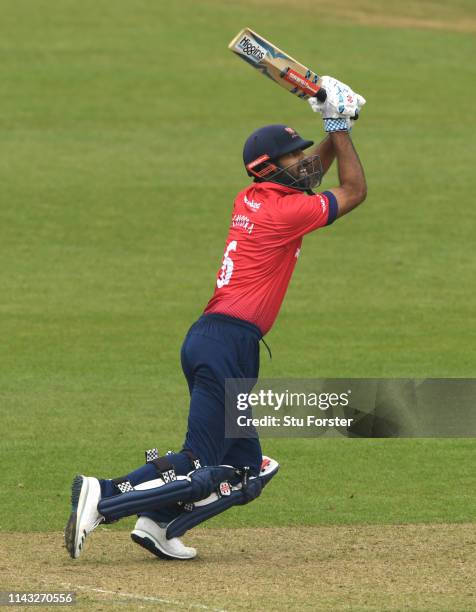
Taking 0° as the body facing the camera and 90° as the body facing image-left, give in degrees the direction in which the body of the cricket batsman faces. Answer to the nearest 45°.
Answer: approximately 270°
